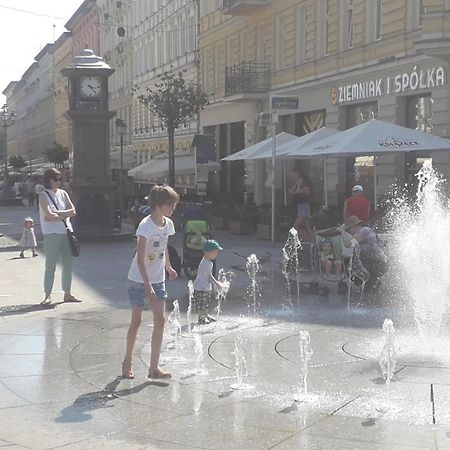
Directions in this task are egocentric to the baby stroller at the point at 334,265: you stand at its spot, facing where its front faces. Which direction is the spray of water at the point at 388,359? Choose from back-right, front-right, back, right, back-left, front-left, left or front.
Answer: front-left

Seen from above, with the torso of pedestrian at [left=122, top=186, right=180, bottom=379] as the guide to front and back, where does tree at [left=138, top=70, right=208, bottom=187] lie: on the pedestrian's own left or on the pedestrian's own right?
on the pedestrian's own left

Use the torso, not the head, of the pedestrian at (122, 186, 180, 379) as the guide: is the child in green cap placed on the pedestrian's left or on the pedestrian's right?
on the pedestrian's left

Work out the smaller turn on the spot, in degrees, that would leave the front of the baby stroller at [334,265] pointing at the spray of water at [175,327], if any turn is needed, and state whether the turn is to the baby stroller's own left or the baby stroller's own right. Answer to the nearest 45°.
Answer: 0° — it already faces it

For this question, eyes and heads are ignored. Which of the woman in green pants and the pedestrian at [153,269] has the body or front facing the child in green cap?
the woman in green pants

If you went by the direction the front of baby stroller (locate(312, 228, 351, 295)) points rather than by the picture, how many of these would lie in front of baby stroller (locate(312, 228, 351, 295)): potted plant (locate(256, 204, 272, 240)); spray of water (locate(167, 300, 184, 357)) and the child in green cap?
2

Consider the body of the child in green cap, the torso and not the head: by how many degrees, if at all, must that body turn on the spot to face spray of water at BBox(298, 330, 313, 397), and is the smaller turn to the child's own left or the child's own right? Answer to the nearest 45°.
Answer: approximately 90° to the child's own right

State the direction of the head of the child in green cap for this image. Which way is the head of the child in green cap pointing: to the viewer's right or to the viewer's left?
to the viewer's right

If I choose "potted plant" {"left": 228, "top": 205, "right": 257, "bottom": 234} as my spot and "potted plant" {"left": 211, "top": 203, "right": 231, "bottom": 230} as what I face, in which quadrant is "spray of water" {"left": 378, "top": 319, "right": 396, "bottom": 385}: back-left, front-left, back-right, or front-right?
back-left

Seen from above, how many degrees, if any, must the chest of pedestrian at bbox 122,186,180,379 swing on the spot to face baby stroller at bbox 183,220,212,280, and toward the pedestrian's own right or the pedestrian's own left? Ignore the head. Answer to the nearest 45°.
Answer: approximately 135° to the pedestrian's own left
